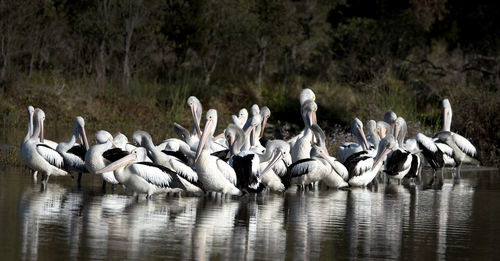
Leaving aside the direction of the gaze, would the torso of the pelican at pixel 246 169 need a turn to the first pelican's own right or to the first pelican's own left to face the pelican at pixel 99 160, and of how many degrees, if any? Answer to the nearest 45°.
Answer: approximately 45° to the first pelican's own left

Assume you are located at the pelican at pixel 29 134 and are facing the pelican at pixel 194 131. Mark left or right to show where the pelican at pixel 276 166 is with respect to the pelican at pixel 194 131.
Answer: right

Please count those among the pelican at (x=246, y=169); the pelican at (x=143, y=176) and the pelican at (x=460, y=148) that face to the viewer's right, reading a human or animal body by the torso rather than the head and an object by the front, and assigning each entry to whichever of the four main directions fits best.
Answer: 0

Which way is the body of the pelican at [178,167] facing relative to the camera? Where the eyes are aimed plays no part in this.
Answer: to the viewer's left

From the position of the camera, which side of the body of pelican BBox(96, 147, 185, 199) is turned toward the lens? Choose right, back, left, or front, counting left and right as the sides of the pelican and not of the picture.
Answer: left

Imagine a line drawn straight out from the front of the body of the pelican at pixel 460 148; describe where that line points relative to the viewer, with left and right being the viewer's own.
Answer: facing to the left of the viewer

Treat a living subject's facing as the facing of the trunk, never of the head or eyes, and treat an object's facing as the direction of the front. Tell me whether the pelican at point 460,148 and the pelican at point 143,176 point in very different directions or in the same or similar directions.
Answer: same or similar directions

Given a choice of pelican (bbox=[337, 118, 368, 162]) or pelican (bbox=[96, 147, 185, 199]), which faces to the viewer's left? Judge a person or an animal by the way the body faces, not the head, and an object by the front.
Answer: pelican (bbox=[96, 147, 185, 199])

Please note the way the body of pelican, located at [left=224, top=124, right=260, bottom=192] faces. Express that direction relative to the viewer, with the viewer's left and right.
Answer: facing away from the viewer and to the left of the viewer
